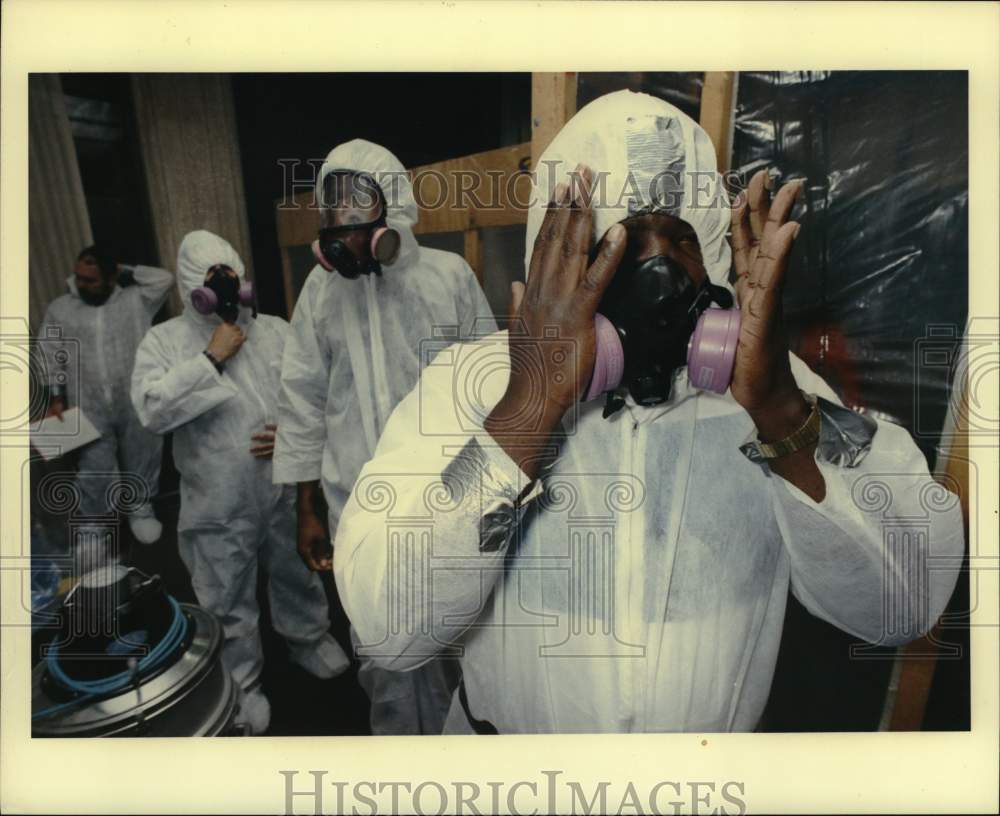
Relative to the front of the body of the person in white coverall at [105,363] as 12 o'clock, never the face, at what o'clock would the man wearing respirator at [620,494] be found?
The man wearing respirator is roughly at 12 o'clock from the person in white coverall.

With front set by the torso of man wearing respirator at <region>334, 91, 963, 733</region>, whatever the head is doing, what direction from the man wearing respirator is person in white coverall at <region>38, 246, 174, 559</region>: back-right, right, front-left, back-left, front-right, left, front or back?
right

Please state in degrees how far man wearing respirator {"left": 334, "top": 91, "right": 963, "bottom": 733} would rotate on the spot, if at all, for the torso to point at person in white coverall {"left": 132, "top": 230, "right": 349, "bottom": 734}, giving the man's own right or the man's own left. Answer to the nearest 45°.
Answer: approximately 90° to the man's own right

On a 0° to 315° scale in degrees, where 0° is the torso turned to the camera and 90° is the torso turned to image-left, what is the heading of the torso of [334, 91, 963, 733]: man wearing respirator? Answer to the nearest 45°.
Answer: approximately 0°

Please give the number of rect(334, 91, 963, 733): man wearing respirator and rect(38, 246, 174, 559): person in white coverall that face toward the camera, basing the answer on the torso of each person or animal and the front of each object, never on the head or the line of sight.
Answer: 2
